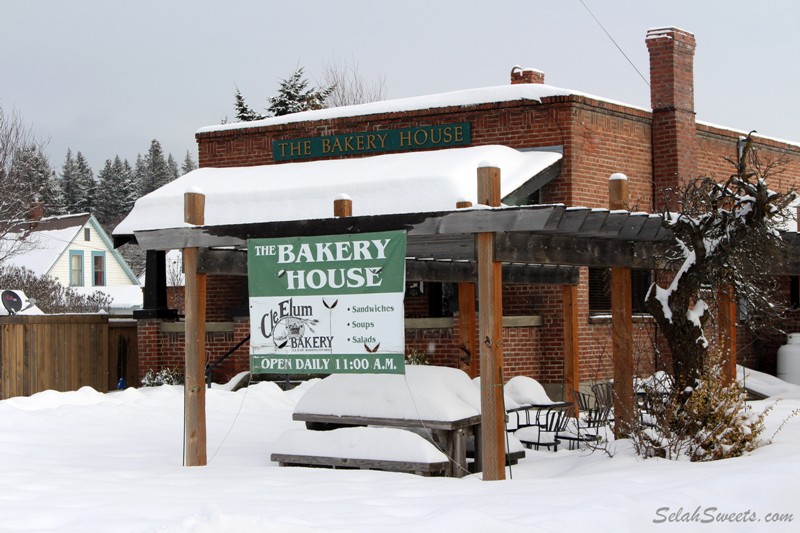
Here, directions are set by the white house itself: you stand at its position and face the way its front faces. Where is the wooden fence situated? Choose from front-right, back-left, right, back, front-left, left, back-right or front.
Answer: front-right

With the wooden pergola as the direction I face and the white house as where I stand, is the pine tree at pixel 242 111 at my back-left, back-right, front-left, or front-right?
front-left

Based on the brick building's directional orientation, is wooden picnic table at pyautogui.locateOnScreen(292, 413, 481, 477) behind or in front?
in front

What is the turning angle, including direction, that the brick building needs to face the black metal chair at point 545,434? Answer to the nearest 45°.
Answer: approximately 45° to its left

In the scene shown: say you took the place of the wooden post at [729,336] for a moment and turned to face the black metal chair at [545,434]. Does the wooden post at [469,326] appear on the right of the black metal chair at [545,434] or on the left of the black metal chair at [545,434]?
right

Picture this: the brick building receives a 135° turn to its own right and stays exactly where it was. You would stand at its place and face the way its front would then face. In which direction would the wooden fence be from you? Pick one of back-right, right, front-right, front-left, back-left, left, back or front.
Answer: left

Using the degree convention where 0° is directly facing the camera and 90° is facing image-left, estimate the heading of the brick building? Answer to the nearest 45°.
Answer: approximately 45°

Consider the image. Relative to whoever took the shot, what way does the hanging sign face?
facing the viewer

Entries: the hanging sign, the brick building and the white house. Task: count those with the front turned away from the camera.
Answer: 0

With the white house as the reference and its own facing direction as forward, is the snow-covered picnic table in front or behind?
in front

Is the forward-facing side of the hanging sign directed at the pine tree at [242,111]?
no

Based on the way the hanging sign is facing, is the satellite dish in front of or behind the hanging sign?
behind

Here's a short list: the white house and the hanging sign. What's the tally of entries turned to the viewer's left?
0
